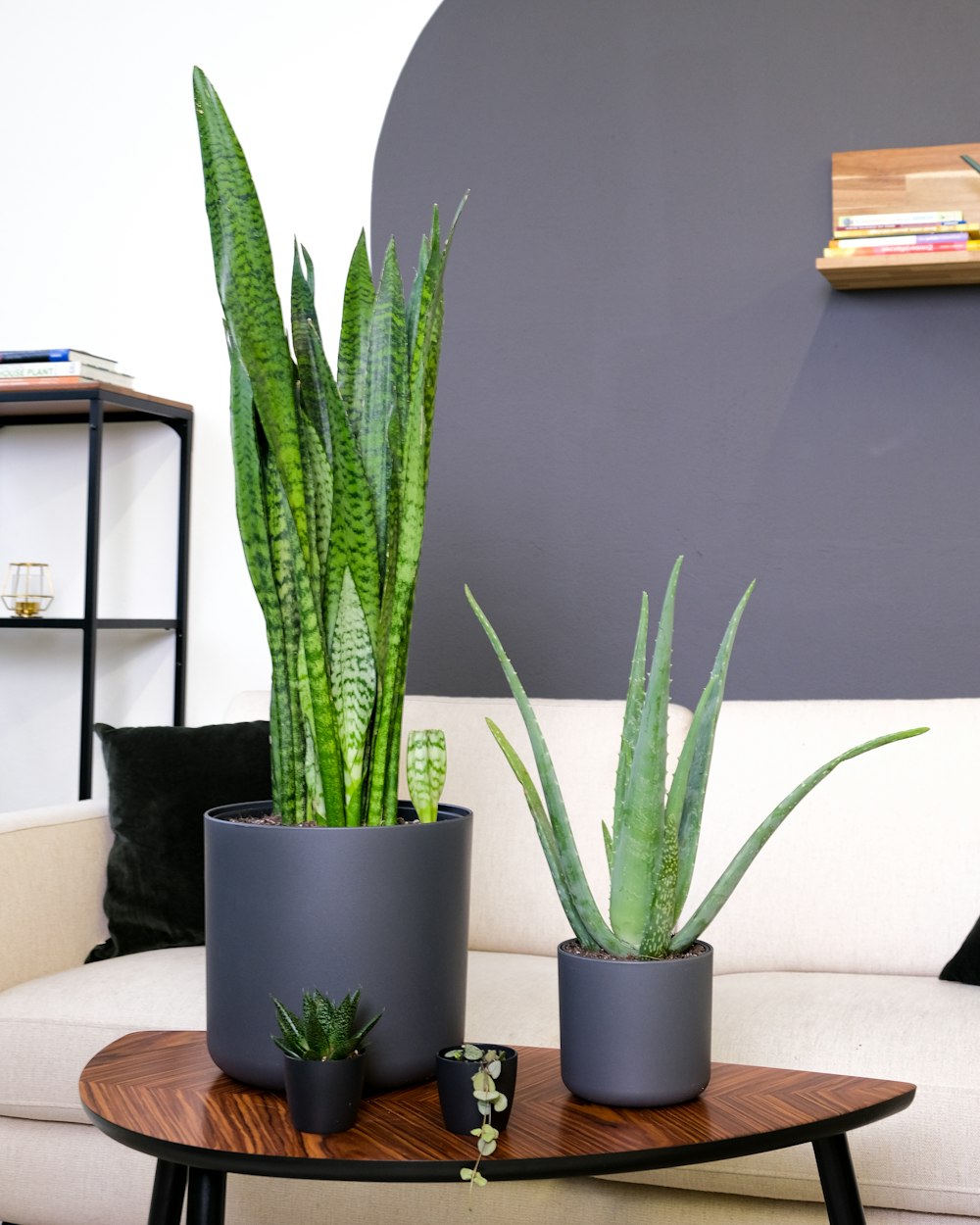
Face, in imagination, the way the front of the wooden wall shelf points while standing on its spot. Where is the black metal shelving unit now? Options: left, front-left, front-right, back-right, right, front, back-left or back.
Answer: right

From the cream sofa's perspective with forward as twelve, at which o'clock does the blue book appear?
The blue book is roughly at 4 o'clock from the cream sofa.

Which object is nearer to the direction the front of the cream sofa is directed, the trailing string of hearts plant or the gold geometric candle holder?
the trailing string of hearts plant

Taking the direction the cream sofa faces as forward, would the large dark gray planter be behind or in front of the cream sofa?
in front

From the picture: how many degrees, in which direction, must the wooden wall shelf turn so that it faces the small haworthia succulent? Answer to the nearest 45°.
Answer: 0° — it already faces it

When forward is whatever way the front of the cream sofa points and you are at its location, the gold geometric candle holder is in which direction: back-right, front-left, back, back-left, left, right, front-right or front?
back-right

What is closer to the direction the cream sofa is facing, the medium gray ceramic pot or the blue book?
the medium gray ceramic pot

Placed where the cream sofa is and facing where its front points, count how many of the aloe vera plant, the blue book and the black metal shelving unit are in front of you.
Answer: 1

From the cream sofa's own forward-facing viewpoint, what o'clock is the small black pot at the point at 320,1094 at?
The small black pot is roughly at 1 o'clock from the cream sofa.

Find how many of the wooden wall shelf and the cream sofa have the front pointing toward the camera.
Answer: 2

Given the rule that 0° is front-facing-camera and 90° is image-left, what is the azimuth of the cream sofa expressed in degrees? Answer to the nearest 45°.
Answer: approximately 0°

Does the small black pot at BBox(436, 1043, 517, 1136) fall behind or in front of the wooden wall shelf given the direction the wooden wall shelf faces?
in front

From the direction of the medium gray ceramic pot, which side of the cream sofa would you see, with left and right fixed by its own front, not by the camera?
front

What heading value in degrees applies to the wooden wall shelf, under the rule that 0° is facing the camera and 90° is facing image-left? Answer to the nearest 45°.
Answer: approximately 0°

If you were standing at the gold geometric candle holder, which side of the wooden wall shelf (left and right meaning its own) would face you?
right
